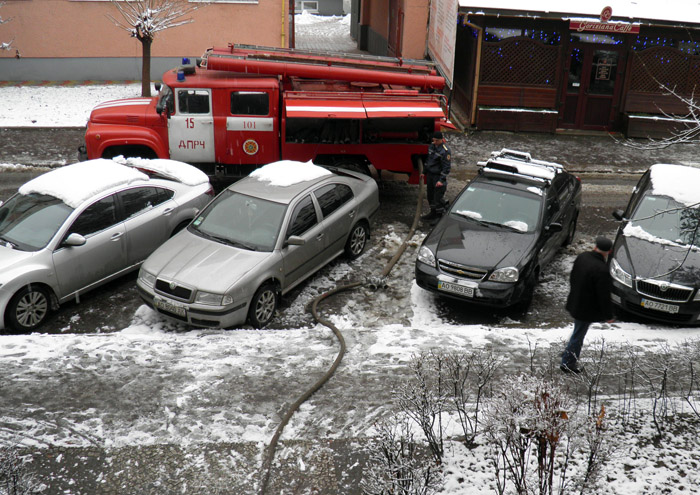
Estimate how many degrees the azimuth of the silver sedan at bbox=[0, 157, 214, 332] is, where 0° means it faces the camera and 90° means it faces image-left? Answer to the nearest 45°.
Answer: approximately 45°

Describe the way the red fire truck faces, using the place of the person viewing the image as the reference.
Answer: facing to the left of the viewer

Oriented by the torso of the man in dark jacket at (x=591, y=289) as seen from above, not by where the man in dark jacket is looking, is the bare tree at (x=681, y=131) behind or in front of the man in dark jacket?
in front

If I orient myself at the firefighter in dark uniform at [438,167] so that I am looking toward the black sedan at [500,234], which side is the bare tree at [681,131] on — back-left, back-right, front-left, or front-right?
front-left

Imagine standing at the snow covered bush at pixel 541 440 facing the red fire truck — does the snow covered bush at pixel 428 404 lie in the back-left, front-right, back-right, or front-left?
front-left

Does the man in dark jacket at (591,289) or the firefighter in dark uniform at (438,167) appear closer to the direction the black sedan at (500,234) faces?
the man in dark jacket

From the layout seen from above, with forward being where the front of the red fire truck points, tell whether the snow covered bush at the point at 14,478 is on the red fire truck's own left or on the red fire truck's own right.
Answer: on the red fire truck's own left

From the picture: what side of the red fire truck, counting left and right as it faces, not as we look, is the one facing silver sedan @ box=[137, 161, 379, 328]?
left

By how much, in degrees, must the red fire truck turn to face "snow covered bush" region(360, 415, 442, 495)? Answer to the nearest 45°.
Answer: approximately 90° to its left

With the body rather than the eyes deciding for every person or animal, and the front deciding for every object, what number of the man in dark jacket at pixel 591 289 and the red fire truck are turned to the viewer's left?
1

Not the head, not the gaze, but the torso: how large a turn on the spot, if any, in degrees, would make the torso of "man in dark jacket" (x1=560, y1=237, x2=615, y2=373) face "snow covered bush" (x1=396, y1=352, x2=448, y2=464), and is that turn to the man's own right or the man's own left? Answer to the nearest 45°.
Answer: approximately 180°

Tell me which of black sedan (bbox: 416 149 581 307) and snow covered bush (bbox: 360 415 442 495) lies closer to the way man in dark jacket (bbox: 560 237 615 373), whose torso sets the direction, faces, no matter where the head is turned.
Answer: the black sedan

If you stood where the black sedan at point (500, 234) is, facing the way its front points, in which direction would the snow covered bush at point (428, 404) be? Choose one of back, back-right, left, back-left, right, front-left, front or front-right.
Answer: front-left

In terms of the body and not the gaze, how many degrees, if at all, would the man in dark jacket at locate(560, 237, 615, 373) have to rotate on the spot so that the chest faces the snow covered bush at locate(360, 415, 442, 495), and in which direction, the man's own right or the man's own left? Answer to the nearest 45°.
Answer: approximately 180°

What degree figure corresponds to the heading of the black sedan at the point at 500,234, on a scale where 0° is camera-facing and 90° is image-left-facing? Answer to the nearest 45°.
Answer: approximately 45°

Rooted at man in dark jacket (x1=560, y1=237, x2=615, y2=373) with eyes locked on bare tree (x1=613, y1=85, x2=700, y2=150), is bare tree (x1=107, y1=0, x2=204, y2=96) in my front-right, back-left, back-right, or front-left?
front-left

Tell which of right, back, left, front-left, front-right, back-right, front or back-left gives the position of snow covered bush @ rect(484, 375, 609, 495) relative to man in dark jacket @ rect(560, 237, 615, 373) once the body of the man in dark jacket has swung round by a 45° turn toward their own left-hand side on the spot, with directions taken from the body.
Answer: back

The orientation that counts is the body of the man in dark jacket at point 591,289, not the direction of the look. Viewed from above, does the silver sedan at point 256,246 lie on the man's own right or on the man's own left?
on the man's own left
